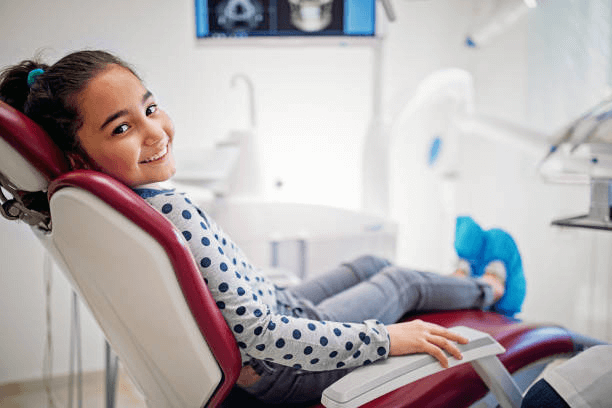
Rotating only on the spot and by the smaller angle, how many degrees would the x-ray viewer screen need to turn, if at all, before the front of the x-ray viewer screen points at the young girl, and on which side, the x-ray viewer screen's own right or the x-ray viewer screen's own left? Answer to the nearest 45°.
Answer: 0° — it already faces them

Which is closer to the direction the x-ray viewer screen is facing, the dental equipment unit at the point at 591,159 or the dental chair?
the dental chair

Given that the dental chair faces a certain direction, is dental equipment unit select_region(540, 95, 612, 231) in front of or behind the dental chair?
in front

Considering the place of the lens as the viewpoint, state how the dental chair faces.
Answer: facing away from the viewer and to the right of the viewer

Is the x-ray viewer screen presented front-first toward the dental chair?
yes

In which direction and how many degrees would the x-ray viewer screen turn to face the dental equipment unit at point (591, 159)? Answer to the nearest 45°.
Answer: approximately 45° to its left

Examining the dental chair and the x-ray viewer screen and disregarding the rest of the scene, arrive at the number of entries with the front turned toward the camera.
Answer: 1

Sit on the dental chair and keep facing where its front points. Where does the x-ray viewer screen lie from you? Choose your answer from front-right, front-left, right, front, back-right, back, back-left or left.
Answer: front-left

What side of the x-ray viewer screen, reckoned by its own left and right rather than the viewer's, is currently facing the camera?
front

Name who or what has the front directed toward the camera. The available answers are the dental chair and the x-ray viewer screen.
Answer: the x-ray viewer screen
